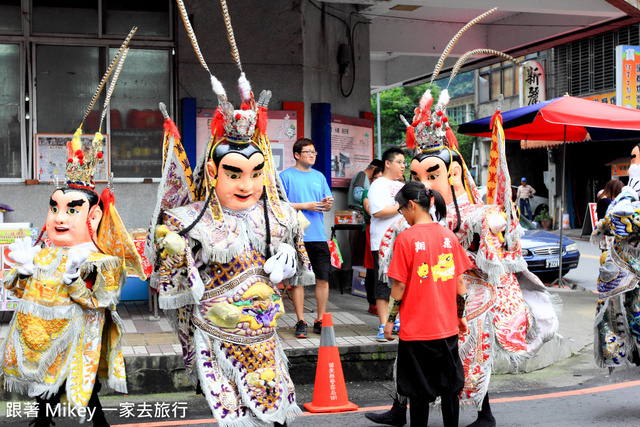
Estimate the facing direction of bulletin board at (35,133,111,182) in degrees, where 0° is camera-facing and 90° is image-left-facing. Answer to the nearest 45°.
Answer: approximately 0°

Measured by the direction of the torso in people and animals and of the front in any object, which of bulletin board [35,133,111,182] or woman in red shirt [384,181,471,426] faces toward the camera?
the bulletin board

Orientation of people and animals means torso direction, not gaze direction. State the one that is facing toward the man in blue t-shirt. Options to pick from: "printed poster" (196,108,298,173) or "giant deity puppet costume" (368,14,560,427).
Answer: the printed poster

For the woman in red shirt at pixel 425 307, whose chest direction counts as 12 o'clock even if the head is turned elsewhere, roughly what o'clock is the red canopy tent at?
The red canopy tent is roughly at 2 o'clock from the woman in red shirt.

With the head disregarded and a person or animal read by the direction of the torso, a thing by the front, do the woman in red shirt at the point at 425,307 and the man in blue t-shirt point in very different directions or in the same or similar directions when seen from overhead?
very different directions

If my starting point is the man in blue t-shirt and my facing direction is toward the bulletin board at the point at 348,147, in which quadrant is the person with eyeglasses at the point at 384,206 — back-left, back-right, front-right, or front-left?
front-right

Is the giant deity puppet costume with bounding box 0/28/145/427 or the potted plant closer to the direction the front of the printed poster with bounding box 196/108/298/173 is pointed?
the giant deity puppet costume

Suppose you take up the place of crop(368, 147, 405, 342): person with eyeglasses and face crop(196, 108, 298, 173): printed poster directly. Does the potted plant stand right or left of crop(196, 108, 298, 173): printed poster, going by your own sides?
right

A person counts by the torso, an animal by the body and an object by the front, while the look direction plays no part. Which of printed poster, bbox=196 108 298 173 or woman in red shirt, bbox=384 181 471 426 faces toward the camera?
the printed poster

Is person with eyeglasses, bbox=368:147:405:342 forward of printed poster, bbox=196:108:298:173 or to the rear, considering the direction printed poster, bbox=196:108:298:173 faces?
forward

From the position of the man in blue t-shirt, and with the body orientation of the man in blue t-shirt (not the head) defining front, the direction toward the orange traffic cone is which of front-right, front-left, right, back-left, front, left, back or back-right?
front-right

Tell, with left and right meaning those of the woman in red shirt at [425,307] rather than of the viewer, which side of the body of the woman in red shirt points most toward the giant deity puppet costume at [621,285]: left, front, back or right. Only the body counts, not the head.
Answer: right

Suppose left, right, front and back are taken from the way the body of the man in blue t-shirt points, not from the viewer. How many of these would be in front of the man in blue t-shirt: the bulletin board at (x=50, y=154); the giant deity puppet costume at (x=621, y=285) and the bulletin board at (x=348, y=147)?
1

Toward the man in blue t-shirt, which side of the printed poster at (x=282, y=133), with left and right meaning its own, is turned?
front
